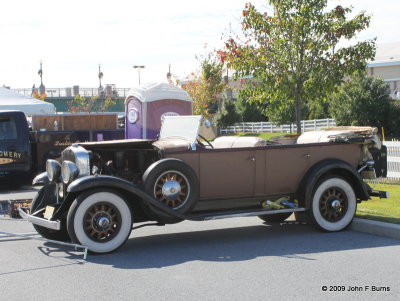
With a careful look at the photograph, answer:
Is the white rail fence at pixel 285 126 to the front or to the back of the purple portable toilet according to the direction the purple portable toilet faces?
to the back

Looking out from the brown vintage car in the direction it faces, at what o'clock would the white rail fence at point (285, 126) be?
The white rail fence is roughly at 5 o'clock from the brown vintage car.

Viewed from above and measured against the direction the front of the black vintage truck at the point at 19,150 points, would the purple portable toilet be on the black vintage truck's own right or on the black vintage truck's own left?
on the black vintage truck's own right

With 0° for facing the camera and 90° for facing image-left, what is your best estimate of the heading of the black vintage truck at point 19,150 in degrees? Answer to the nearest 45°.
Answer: approximately 90°

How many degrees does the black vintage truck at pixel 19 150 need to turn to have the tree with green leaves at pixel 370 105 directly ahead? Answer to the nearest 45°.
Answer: approximately 135° to its right

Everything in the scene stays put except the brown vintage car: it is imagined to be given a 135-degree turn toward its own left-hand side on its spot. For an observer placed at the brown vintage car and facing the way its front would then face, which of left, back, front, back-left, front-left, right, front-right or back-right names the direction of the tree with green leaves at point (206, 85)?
left

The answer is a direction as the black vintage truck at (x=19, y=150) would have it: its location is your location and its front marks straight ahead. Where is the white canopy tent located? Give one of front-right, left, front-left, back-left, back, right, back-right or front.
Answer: right

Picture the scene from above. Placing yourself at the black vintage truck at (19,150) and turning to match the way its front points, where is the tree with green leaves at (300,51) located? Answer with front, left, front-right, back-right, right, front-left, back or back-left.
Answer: back

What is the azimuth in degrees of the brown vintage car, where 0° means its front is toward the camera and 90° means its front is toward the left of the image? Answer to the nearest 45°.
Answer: approximately 45°
